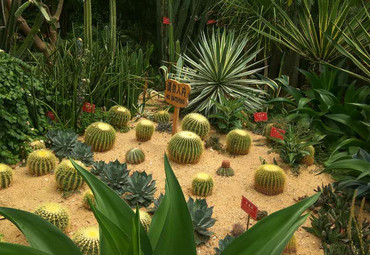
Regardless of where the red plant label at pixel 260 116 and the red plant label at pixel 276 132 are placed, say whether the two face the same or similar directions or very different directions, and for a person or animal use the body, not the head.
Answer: same or similar directions

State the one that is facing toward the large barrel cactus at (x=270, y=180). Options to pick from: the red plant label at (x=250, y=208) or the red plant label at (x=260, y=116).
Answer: the red plant label at (x=260, y=116)

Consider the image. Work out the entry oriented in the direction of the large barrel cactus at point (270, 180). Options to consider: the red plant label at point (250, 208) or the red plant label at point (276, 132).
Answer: the red plant label at point (276, 132)

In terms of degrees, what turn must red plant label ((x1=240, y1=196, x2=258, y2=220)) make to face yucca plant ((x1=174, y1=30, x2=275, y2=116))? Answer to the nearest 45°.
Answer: approximately 135° to its right

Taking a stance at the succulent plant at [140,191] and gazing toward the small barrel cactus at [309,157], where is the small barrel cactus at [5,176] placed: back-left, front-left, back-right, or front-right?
back-left

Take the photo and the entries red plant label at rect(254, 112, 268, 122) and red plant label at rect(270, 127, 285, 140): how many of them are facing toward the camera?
2

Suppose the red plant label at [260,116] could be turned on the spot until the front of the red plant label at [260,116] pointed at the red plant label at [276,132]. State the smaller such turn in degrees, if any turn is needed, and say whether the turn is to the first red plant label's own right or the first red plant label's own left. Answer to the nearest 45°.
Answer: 0° — it already faces it

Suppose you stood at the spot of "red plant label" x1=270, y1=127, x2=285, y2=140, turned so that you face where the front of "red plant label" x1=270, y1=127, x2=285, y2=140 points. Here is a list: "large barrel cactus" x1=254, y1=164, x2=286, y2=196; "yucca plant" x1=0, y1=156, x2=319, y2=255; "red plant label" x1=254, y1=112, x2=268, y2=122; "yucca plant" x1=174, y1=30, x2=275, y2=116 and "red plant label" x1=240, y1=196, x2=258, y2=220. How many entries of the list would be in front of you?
3

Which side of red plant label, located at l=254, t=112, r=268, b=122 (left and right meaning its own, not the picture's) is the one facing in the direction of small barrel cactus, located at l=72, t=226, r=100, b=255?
front

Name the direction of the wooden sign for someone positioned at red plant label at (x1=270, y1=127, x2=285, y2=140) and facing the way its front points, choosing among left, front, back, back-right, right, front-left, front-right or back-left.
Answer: right

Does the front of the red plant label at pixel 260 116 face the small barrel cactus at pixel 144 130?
no

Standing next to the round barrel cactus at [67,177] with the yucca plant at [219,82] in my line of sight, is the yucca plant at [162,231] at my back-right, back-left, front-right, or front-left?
back-right

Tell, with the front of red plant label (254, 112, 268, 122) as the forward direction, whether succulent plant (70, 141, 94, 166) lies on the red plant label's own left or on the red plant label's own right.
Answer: on the red plant label's own right

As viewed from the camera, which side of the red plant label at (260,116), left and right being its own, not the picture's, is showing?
front

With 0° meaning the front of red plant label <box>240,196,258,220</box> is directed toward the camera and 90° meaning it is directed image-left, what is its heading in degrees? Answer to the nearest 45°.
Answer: approximately 45°

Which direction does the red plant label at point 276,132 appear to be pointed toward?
toward the camera

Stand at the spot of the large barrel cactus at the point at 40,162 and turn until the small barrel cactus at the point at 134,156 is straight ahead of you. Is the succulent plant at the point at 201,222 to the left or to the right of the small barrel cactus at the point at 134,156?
right

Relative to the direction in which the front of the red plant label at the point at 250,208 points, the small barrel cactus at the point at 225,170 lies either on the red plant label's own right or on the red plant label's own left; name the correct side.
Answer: on the red plant label's own right

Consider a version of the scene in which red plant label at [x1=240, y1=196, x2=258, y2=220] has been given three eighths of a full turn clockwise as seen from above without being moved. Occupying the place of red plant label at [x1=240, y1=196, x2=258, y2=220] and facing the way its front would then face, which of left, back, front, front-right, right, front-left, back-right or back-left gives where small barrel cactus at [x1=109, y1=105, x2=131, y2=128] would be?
front-left

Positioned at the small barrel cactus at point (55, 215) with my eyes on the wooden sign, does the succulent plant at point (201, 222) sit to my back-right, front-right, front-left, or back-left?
front-right

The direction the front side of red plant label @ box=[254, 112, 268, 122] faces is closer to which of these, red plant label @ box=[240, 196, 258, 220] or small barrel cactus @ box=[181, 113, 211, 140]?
the red plant label

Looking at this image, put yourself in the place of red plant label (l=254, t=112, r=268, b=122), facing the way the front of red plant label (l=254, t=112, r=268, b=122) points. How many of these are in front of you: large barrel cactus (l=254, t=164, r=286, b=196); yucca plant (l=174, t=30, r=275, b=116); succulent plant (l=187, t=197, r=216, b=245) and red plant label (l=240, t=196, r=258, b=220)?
3

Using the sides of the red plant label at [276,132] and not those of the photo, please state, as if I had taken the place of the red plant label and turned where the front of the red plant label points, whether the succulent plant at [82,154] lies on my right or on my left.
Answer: on my right
